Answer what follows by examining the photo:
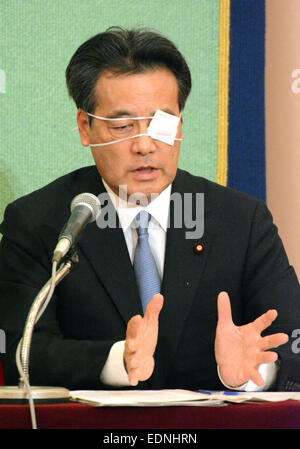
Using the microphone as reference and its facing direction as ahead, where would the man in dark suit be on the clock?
The man in dark suit is roughly at 11 o'clock from the microphone.

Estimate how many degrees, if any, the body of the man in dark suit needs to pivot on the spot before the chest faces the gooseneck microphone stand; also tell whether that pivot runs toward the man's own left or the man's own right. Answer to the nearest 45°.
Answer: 0° — they already face it

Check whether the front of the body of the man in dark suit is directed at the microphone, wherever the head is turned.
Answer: yes

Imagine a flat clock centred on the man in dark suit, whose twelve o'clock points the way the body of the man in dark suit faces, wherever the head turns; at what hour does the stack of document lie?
The stack of document is roughly at 12 o'clock from the man in dark suit.

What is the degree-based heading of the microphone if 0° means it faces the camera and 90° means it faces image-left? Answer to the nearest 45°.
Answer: approximately 225°

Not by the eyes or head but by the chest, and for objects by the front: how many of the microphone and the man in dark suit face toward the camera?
1
